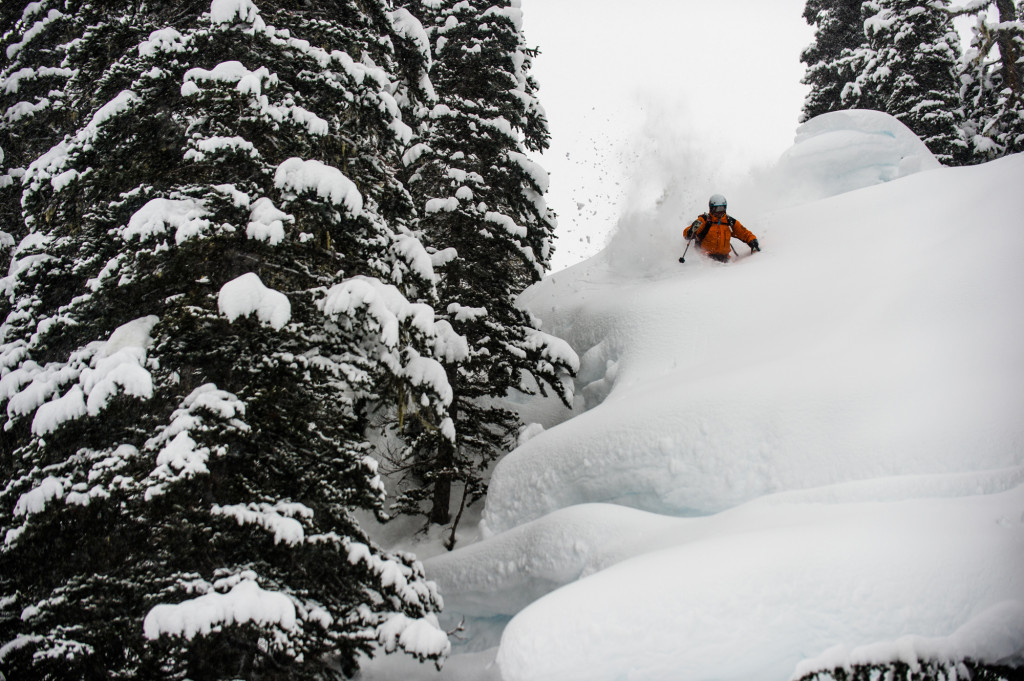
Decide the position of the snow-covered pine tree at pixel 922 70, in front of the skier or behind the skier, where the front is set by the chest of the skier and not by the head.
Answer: behind

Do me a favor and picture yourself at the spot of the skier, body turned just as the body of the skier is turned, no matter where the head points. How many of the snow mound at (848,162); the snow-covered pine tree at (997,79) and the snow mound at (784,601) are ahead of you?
1

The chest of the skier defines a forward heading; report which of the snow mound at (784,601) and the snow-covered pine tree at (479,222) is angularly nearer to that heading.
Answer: the snow mound

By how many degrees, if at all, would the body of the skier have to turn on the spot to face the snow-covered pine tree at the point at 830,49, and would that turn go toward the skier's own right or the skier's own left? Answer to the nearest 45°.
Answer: approximately 180°

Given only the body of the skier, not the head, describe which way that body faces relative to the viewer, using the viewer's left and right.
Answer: facing the viewer

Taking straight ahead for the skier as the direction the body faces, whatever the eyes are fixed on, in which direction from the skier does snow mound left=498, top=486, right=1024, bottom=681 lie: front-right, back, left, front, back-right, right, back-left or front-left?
front

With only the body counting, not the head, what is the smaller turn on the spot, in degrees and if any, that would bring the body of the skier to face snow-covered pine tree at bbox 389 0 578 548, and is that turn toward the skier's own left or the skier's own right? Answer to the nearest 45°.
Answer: approximately 90° to the skier's own right

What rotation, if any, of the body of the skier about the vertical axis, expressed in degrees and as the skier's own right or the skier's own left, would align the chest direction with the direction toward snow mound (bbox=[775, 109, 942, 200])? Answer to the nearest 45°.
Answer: approximately 135° to the skier's own left

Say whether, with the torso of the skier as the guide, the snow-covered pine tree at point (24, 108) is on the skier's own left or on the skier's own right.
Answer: on the skier's own right
